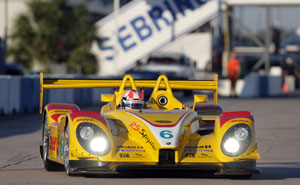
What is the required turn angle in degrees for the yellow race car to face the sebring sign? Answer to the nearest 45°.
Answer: approximately 180°

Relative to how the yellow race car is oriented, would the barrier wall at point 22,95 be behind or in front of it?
behind

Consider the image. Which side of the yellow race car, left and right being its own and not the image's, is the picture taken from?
front

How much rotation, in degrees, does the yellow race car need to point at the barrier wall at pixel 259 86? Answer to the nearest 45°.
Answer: approximately 180°
